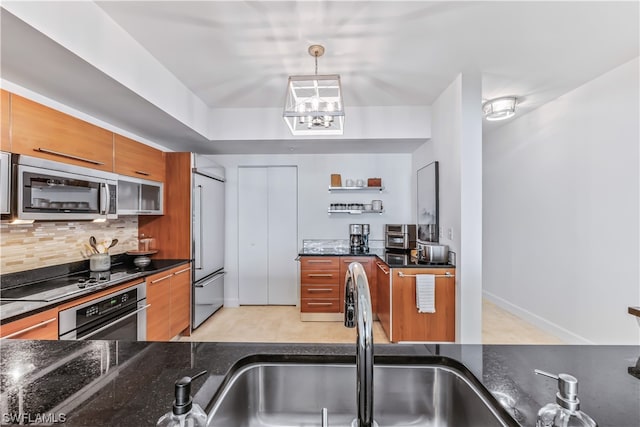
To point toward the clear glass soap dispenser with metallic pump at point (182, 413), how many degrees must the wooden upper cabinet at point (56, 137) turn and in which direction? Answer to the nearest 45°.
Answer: approximately 45° to its right

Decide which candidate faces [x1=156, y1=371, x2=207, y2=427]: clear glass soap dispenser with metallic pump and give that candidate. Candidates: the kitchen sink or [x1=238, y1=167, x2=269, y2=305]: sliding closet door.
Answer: the sliding closet door

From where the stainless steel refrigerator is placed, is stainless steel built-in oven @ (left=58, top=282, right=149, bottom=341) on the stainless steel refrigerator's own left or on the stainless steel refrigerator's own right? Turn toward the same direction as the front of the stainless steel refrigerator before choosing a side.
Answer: on the stainless steel refrigerator's own right

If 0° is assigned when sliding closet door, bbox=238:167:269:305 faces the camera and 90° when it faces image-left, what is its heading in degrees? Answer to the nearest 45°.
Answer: approximately 0°

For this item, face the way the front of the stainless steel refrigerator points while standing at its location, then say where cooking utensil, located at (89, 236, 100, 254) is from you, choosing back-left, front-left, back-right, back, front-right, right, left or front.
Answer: right

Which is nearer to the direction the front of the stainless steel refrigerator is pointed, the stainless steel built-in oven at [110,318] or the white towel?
the white towel

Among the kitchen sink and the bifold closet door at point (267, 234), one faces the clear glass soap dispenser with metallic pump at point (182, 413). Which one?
the bifold closet door

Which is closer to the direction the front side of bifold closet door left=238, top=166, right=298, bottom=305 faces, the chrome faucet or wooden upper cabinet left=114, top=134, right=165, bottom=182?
the chrome faucet

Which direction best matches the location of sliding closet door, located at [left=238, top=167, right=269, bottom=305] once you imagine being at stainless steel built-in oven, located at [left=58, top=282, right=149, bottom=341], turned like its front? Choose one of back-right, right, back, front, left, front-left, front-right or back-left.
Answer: left

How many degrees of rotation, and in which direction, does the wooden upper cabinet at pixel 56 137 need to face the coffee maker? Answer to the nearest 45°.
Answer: approximately 45° to its left
